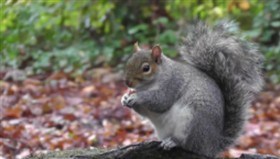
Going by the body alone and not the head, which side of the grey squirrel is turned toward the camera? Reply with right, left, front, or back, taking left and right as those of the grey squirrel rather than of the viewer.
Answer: left
